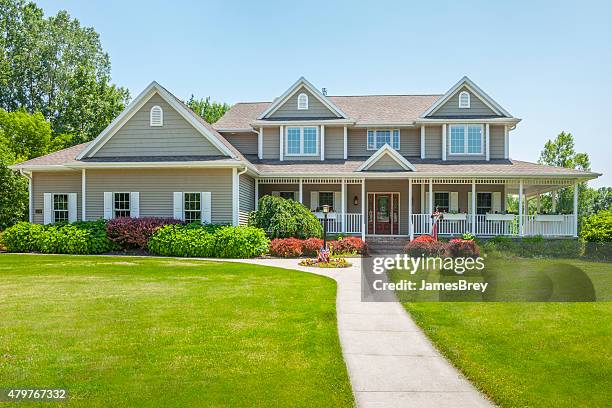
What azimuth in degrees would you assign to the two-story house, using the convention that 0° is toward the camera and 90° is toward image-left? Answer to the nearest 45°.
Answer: approximately 0°

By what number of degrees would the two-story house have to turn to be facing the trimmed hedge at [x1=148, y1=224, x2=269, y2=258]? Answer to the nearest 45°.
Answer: approximately 45° to its right

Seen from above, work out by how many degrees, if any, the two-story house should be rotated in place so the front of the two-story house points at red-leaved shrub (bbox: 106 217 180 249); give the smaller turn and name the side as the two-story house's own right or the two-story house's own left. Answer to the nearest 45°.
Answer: approximately 90° to the two-story house's own right

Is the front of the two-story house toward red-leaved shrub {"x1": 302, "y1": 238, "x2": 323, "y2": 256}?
yes

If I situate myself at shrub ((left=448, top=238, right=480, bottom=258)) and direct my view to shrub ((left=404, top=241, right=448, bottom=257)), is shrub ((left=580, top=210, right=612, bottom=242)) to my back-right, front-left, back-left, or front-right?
back-right

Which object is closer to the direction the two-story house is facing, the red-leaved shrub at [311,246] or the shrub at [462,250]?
the red-leaved shrub

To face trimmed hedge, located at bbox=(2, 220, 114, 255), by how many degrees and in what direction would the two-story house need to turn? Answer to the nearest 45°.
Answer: approximately 90° to its right

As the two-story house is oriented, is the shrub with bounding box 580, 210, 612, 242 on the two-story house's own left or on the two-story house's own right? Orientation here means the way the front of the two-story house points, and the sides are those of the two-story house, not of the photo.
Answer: on the two-story house's own left
